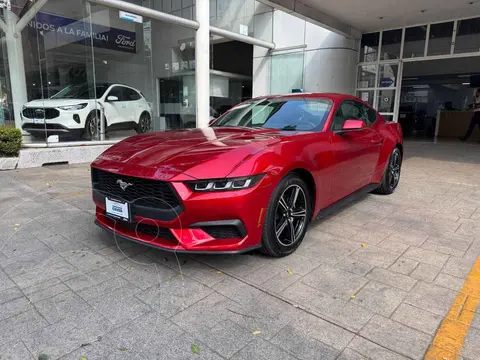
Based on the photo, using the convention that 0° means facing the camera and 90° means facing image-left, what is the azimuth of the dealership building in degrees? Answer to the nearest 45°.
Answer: approximately 0°

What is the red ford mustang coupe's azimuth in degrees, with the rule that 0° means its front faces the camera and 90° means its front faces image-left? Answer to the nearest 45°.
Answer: approximately 45°

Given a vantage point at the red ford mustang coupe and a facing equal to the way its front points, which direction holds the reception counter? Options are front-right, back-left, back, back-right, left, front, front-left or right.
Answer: back

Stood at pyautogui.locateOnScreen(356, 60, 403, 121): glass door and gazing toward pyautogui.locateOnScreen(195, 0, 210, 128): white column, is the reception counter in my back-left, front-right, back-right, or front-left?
back-right

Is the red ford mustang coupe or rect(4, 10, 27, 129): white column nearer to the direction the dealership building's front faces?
the red ford mustang coupe

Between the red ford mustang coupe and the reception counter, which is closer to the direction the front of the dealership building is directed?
the red ford mustang coupe
